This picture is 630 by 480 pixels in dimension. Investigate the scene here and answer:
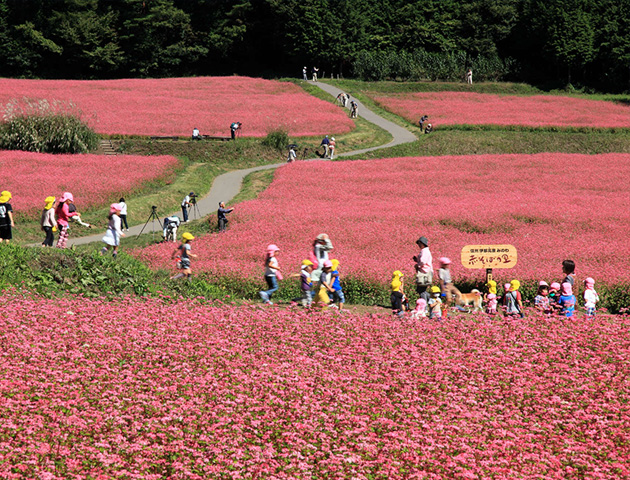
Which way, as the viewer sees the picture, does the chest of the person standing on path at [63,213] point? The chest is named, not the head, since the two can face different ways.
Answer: to the viewer's right

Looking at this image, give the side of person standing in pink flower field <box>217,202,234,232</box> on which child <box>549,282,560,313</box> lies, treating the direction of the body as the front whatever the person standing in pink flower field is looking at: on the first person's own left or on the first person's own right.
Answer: on the first person's own right
